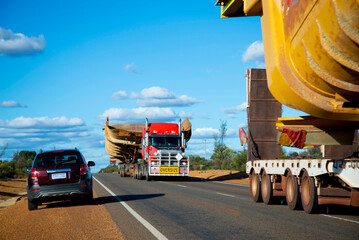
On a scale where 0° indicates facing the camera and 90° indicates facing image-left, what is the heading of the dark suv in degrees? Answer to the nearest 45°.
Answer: approximately 180°

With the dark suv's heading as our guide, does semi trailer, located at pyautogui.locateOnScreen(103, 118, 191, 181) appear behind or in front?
in front

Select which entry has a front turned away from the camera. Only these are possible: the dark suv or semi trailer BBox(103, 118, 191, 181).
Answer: the dark suv

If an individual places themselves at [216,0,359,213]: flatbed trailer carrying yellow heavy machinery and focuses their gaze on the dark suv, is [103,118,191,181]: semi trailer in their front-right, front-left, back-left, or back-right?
front-right

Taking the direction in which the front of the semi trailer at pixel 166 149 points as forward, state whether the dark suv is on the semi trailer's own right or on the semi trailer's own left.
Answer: on the semi trailer's own right

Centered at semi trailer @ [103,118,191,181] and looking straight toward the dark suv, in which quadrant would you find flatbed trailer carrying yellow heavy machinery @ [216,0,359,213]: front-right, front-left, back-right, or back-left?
front-left

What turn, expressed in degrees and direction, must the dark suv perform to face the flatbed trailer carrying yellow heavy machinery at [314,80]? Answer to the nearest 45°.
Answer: approximately 135° to its right

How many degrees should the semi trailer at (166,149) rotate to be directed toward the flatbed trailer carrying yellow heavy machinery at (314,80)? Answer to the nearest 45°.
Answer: approximately 45° to its right

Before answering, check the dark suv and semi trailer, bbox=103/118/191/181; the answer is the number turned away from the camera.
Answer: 1

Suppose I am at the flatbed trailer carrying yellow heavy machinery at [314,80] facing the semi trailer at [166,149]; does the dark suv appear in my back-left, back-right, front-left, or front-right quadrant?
front-left

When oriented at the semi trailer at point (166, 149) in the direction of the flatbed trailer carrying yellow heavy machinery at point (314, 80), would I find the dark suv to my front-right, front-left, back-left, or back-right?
front-right

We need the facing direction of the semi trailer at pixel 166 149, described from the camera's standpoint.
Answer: facing the viewer and to the right of the viewer
